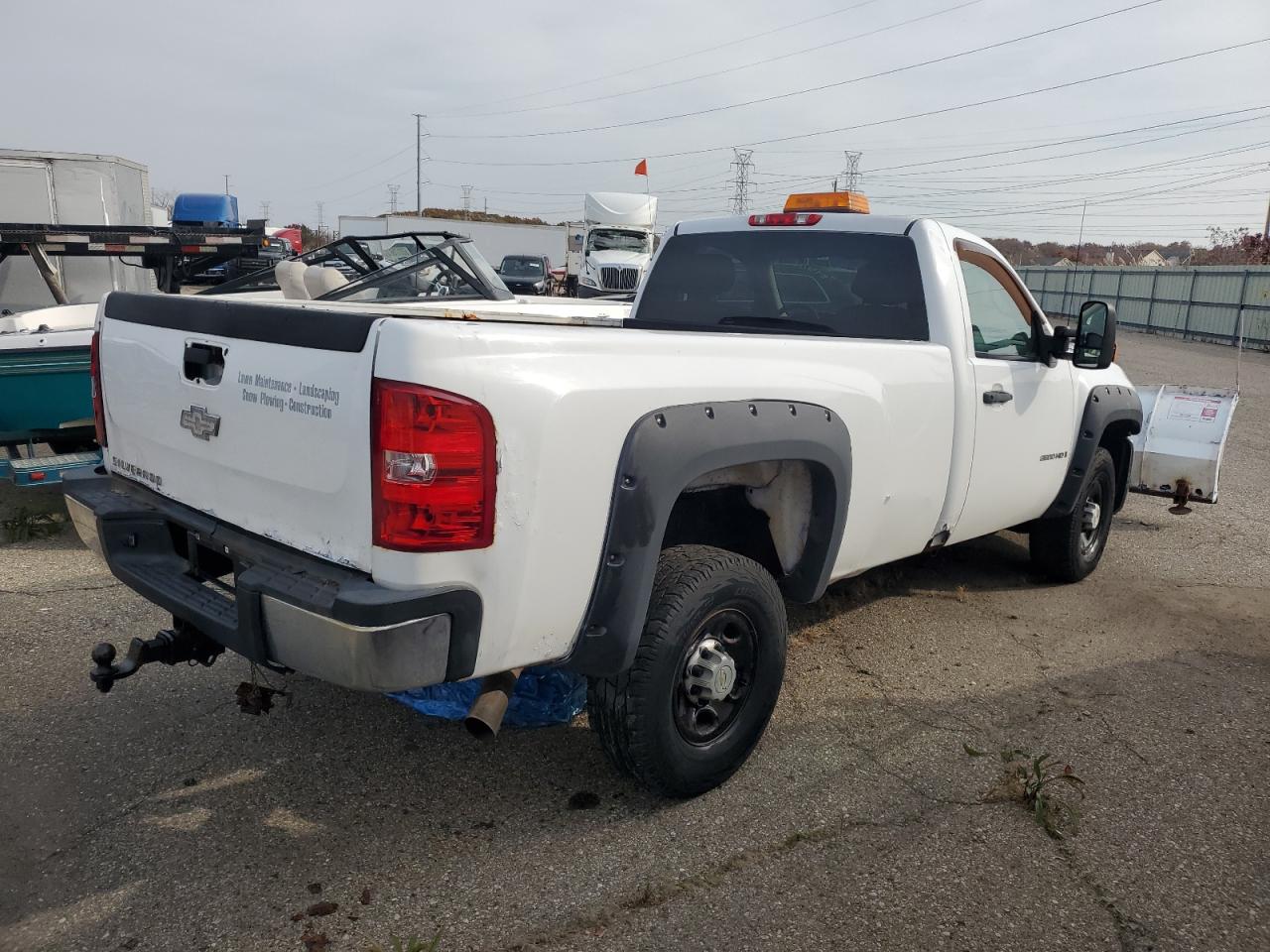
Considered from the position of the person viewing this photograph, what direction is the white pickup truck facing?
facing away from the viewer and to the right of the viewer

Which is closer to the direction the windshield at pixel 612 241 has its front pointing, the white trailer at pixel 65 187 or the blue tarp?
the blue tarp

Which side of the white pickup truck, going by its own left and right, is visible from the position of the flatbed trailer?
left

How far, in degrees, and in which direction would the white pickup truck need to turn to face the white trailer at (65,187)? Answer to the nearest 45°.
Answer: approximately 90° to its left
